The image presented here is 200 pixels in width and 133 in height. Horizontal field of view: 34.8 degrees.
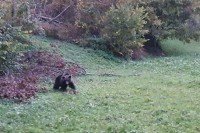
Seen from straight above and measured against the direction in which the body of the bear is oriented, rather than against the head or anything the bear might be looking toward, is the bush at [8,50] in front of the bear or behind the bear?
behind

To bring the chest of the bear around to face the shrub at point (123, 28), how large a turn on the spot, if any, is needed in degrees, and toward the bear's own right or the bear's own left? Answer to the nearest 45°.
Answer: approximately 135° to the bear's own left
